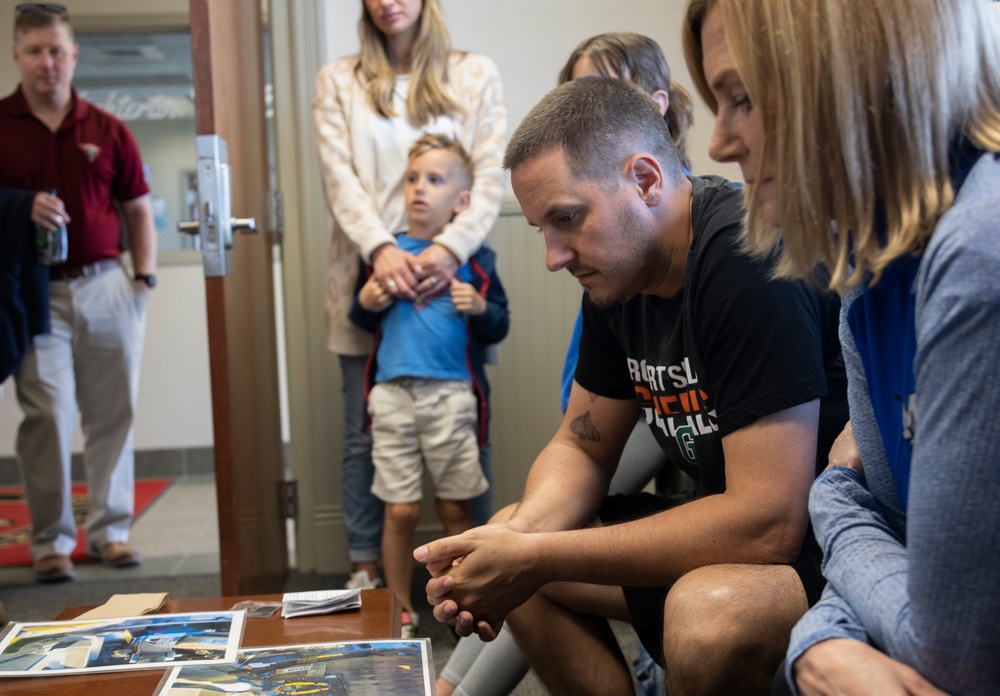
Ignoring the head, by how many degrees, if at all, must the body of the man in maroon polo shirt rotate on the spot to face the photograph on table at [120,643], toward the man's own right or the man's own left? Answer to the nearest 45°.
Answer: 0° — they already face it

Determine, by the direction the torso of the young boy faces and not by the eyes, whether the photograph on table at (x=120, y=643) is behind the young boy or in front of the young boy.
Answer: in front

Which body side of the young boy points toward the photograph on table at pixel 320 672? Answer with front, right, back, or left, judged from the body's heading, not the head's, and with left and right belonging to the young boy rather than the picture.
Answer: front

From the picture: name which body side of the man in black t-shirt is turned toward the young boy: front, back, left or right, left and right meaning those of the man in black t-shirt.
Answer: right

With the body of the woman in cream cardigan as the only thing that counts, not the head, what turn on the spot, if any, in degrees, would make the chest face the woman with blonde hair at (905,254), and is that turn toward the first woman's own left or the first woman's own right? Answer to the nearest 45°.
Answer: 0° — they already face them

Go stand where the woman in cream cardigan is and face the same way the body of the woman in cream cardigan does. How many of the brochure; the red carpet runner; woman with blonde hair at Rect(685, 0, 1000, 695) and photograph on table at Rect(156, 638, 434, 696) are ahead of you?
3

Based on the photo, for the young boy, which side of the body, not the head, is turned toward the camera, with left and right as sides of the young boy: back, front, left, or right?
front

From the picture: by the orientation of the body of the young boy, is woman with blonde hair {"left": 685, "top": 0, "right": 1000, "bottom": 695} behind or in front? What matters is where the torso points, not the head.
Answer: in front

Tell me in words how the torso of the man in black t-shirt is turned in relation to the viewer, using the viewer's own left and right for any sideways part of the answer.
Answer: facing the viewer and to the left of the viewer

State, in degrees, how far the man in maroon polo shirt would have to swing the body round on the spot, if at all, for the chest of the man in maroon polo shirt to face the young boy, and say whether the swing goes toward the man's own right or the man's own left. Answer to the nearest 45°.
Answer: approximately 45° to the man's own left

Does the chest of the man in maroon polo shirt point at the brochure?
yes

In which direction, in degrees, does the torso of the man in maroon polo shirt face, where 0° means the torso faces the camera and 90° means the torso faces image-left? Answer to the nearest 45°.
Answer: approximately 0°

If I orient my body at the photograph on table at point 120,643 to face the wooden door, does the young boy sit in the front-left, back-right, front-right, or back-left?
front-right

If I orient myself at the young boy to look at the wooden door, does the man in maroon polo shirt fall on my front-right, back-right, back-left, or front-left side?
front-right

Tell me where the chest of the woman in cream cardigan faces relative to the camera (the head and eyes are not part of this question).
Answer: toward the camera

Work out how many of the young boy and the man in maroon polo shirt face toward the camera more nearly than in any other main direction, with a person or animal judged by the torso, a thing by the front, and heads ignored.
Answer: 2

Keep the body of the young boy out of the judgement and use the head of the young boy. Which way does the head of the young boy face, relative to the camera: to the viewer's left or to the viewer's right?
to the viewer's left
